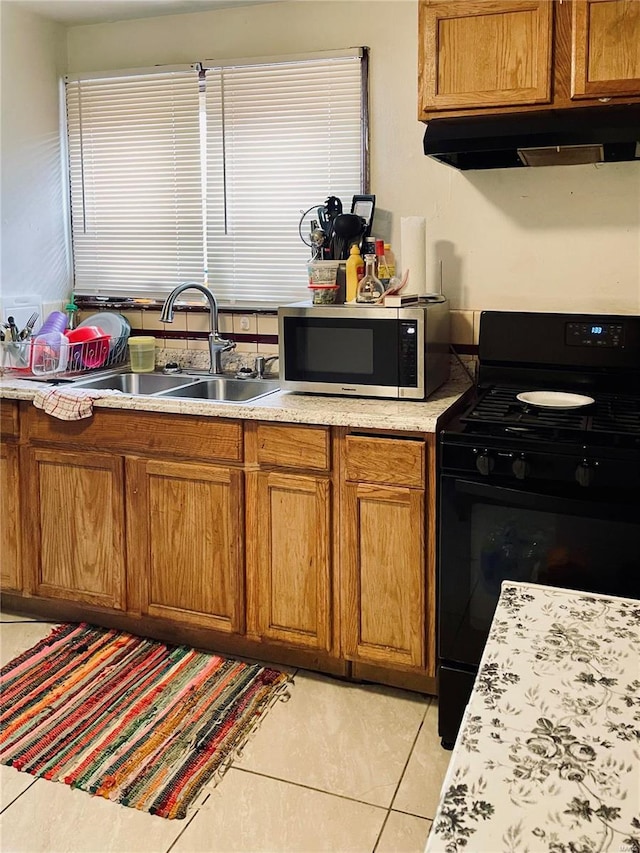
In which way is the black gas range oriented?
toward the camera

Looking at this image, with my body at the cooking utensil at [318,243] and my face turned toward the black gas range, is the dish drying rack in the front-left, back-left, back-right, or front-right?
back-right

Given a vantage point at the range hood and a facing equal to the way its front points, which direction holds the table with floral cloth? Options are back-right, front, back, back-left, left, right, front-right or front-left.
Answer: front

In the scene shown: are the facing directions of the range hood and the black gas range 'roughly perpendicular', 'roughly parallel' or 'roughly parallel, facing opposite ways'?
roughly parallel

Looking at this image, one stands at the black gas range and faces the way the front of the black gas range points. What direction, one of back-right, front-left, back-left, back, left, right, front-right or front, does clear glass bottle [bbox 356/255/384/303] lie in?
back-right

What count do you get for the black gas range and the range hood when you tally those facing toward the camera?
2

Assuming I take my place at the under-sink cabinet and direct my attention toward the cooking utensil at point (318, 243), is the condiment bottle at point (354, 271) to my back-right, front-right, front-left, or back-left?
front-right

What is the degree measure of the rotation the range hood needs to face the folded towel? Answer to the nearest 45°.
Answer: approximately 90° to its right

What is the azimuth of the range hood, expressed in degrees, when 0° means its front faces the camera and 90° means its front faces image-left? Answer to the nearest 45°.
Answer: approximately 0°

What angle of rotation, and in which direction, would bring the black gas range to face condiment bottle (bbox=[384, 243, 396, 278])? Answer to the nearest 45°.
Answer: approximately 135° to its right

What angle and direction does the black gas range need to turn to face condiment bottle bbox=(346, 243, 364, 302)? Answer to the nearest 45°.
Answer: approximately 135° to its right

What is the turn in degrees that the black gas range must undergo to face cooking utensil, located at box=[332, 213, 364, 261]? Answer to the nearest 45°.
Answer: approximately 135° to its right

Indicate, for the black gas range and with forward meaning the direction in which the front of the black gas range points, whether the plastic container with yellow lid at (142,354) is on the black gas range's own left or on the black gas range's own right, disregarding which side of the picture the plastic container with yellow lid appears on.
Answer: on the black gas range's own right
